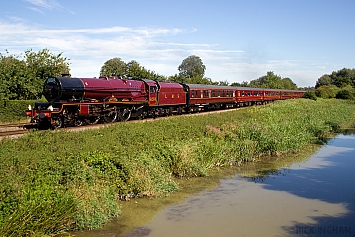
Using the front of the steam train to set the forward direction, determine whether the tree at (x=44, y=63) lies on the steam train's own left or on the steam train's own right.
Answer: on the steam train's own right

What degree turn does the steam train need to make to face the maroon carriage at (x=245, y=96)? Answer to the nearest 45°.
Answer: approximately 180°

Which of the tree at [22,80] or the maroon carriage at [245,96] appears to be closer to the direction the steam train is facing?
the tree

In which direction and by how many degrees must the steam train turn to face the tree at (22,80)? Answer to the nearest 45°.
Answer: approximately 90° to its right

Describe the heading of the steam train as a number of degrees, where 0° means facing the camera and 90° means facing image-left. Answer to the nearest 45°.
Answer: approximately 45°

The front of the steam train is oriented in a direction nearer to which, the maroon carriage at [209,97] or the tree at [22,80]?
the tree

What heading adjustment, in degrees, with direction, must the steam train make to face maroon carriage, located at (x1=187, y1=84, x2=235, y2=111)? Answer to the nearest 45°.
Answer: approximately 180°
